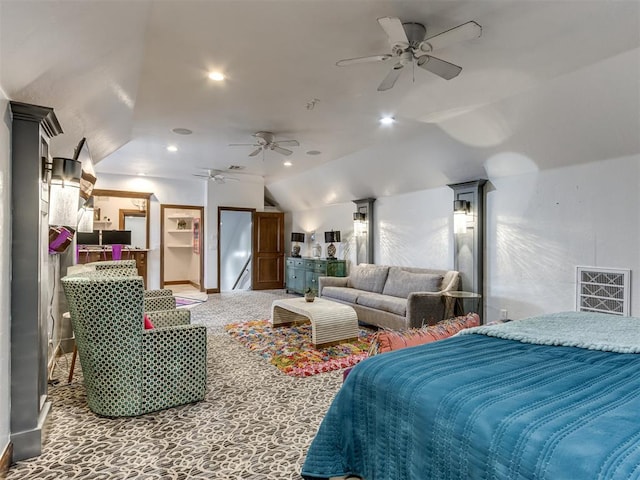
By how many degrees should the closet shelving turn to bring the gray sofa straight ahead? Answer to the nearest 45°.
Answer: approximately 45° to its left

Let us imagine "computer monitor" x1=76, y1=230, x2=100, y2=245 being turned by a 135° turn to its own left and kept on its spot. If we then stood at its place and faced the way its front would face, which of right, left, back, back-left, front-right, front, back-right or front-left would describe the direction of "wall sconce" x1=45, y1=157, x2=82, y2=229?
back-right

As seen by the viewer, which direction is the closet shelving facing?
toward the camera

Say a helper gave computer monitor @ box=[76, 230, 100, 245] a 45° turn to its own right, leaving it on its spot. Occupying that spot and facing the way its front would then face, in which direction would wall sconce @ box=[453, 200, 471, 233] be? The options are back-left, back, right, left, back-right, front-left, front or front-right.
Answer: left

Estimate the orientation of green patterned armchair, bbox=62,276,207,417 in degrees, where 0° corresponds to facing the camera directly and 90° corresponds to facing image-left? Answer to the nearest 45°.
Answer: approximately 225°

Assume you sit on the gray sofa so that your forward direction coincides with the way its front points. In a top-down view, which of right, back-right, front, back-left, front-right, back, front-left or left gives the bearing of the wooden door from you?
right

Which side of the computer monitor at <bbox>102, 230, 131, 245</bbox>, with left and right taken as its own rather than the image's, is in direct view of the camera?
front

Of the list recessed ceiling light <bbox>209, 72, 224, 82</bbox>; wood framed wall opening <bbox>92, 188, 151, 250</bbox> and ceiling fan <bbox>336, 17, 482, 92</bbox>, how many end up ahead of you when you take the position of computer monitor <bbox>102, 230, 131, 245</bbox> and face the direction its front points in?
2

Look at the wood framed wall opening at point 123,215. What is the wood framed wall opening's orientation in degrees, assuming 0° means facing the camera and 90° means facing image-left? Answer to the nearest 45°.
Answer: approximately 0°

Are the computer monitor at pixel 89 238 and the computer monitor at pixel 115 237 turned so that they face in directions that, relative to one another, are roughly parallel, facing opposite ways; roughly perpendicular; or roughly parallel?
roughly parallel

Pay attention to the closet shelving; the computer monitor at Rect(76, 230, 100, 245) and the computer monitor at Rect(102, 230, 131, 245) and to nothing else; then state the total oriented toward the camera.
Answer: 3

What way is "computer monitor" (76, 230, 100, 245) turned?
toward the camera

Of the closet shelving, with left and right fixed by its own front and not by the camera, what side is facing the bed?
front

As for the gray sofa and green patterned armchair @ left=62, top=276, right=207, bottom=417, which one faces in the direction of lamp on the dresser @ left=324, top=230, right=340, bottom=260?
the green patterned armchair

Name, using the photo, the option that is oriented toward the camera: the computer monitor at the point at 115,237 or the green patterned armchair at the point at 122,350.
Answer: the computer monitor

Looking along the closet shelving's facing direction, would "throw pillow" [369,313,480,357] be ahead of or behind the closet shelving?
ahead
